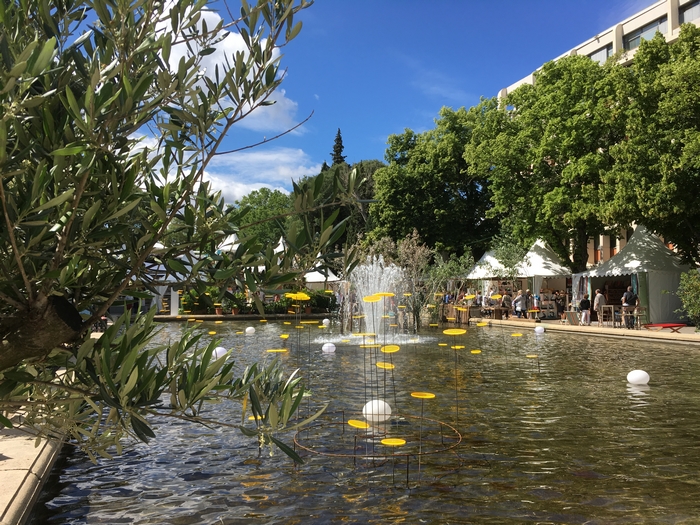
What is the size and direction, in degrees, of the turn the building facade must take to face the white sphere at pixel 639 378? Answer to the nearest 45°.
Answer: approximately 45° to its left

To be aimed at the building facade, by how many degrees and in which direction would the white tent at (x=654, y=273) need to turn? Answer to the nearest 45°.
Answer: approximately 135° to its right

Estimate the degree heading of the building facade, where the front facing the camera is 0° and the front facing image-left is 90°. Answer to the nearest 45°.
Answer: approximately 45°

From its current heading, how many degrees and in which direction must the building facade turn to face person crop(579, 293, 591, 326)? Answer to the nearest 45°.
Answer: approximately 45° to its left

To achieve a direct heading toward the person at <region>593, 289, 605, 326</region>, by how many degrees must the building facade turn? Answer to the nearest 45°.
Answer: approximately 45° to its left
